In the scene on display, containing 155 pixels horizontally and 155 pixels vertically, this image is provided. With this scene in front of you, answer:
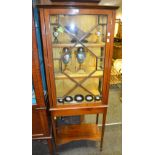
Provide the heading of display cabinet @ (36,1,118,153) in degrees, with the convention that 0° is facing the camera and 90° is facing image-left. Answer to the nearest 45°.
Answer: approximately 0°

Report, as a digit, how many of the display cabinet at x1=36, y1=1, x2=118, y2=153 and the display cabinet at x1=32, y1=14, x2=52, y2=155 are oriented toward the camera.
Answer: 2

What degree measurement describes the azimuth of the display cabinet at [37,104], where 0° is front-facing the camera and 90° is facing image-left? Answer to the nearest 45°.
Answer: approximately 0°
